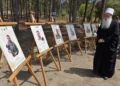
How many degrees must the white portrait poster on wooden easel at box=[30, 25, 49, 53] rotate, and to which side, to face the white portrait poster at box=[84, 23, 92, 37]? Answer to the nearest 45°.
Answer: approximately 90° to its left

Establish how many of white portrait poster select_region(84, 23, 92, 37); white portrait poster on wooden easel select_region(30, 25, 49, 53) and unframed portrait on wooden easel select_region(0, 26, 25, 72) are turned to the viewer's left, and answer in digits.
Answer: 0

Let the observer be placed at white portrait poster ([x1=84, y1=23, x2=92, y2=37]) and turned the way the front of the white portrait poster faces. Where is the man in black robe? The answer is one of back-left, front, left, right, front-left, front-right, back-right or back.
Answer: front

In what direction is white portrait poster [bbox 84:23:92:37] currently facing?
toward the camera

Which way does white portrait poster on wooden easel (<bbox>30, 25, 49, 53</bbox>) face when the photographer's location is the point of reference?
facing the viewer and to the right of the viewer

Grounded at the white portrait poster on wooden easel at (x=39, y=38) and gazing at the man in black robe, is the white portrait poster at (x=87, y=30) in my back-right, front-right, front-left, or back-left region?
front-left

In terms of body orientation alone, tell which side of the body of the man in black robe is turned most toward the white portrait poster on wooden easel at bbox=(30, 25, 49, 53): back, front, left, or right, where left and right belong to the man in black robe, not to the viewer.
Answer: front

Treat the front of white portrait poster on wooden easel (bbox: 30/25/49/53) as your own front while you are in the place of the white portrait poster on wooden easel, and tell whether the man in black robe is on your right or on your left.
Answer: on your left

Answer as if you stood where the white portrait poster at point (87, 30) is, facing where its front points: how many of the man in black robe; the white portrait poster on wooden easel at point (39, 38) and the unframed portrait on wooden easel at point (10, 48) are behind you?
0

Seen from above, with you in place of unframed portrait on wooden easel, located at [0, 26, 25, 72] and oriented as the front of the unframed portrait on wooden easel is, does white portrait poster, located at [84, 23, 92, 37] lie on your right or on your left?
on your left

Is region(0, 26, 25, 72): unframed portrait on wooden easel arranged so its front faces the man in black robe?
no

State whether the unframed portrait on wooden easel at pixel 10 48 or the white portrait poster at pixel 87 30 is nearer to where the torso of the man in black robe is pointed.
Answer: the unframed portrait on wooden easel

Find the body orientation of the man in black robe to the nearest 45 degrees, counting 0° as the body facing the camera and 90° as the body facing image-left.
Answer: approximately 45°
